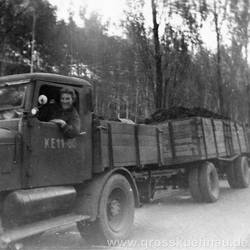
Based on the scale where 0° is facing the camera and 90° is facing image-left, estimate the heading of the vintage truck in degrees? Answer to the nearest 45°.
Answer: approximately 45°
